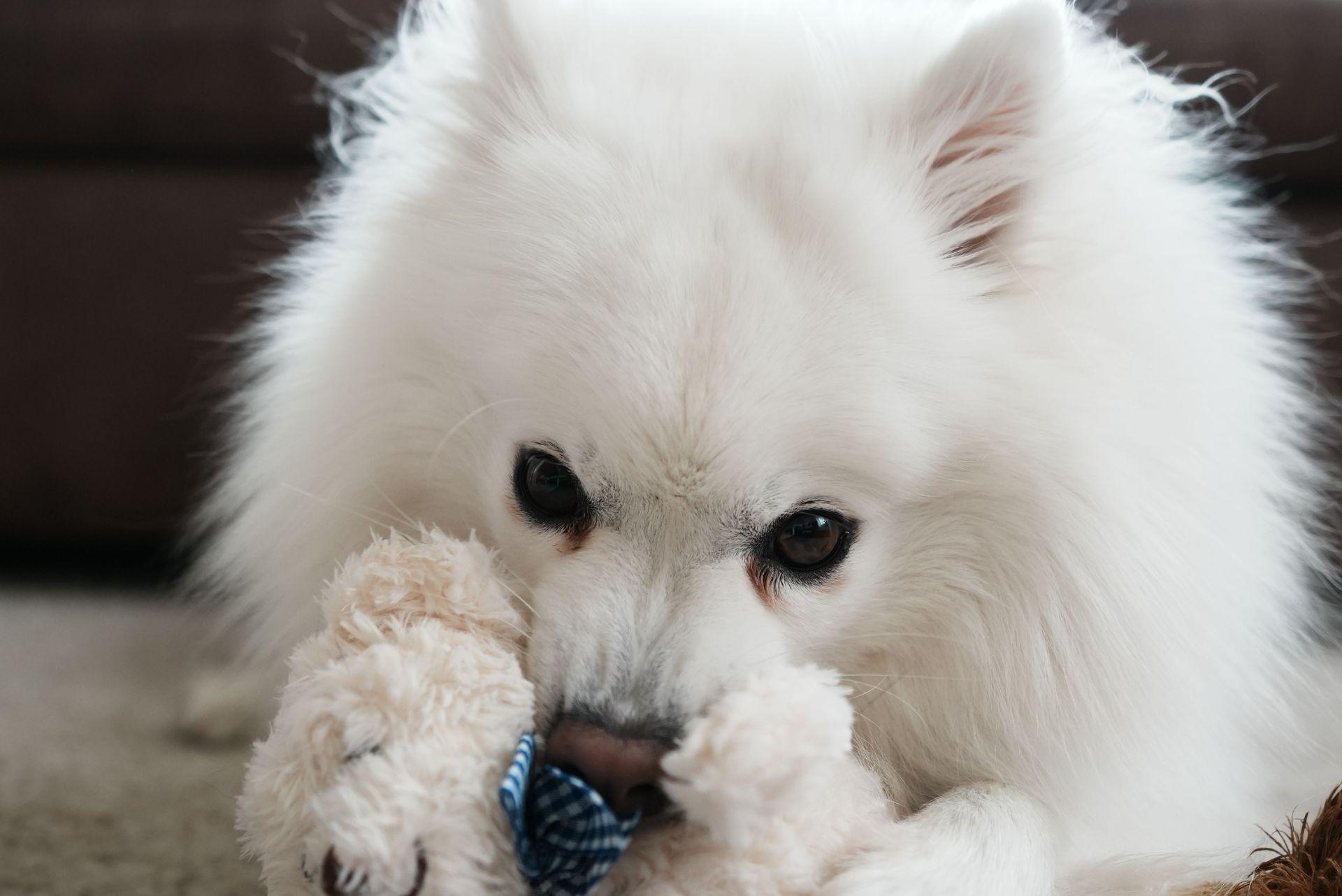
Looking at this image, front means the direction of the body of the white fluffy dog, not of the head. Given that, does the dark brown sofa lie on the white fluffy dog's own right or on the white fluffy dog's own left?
on the white fluffy dog's own right

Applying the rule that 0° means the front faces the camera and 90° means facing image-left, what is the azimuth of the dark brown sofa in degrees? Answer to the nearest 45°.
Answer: approximately 0°

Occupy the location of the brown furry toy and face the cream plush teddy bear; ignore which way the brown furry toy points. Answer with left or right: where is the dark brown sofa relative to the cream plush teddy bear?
right

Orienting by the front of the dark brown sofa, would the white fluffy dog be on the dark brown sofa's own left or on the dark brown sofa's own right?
on the dark brown sofa's own left

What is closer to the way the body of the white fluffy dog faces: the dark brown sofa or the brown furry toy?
the brown furry toy

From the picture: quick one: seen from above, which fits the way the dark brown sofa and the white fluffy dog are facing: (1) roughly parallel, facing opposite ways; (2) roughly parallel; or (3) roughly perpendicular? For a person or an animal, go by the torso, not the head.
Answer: roughly parallel

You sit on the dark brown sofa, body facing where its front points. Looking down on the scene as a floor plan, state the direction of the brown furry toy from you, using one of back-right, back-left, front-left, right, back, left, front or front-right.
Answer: front-left

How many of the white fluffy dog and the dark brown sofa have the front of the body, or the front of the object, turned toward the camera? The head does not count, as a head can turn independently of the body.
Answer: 2

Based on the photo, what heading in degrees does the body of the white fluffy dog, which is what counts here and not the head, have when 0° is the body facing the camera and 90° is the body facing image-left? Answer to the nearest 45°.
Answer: approximately 0°

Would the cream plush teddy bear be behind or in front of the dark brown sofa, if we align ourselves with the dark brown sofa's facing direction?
in front

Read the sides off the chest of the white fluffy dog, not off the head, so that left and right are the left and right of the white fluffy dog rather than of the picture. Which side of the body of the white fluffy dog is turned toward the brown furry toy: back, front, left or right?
left
